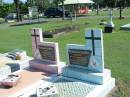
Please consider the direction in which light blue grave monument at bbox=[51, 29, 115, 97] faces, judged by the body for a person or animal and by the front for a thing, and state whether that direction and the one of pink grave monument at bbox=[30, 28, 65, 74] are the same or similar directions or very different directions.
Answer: same or similar directions

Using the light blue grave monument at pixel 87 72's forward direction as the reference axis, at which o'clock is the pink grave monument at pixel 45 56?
the pink grave monument at pixel 45 56 is roughly at 3 o'clock from the light blue grave monument at pixel 87 72.

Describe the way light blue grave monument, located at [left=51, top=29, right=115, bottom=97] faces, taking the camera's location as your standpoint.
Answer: facing the viewer and to the left of the viewer

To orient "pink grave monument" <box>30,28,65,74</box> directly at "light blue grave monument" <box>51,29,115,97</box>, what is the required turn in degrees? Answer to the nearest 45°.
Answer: approximately 90° to its left

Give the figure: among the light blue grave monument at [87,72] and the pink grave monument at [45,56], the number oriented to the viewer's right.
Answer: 0
